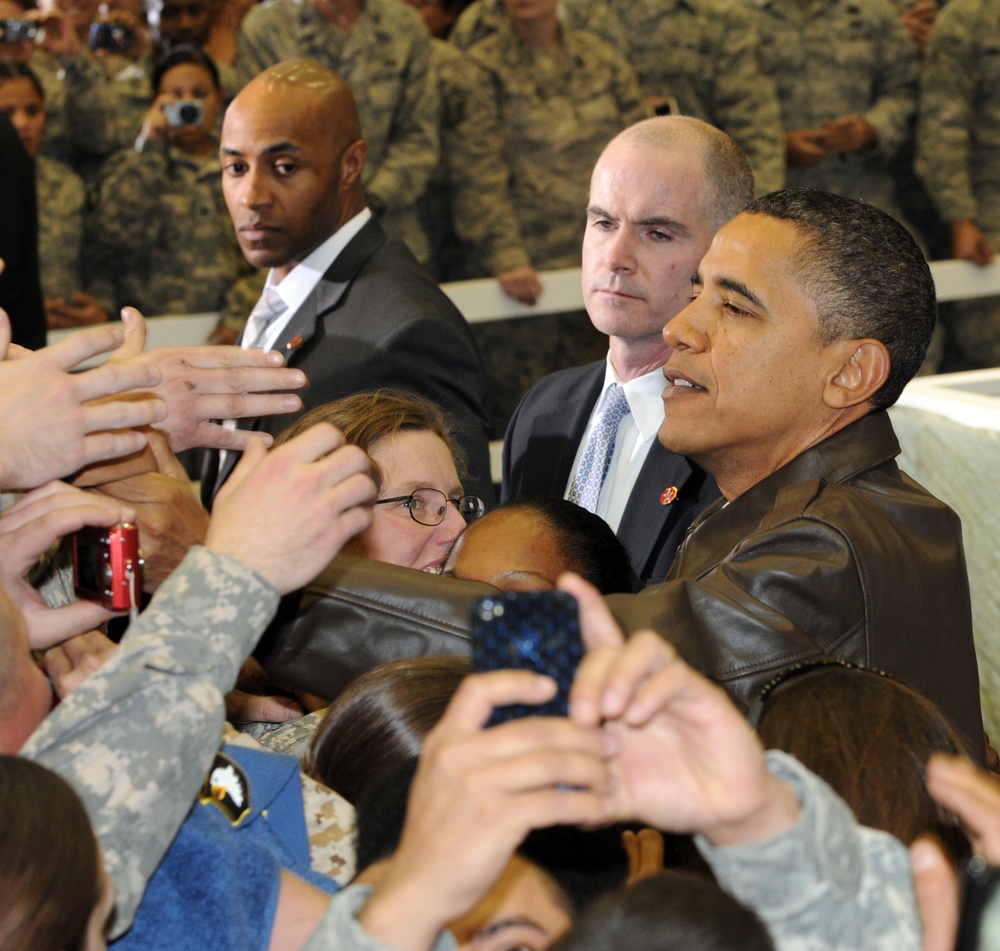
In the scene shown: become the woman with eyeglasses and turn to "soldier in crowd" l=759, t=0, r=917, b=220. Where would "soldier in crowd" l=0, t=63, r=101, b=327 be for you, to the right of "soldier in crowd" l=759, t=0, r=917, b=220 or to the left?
left

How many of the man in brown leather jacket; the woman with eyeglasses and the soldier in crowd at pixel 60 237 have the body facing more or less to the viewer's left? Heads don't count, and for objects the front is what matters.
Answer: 1

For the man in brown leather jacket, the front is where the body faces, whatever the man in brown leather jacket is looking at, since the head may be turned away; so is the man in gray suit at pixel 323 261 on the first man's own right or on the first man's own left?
on the first man's own right

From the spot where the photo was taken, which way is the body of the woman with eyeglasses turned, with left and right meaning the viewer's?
facing the viewer and to the right of the viewer

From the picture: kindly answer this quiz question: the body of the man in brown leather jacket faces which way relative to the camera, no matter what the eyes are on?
to the viewer's left

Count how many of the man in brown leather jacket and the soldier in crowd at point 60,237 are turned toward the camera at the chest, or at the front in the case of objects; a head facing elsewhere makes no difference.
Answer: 1

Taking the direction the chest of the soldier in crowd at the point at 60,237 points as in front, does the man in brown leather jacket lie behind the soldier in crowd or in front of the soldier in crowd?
in front

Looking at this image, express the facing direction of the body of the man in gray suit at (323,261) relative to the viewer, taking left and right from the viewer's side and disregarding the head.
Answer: facing the viewer and to the left of the viewer

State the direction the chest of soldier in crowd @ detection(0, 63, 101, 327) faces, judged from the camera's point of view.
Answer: toward the camera

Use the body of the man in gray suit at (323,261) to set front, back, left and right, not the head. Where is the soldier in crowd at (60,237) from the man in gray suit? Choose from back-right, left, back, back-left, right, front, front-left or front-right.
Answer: right

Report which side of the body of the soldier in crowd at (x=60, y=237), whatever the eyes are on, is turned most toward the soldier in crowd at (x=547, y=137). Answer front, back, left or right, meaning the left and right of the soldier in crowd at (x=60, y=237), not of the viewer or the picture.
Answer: left

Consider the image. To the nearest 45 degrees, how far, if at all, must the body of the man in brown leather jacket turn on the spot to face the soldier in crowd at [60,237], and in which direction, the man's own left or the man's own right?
approximately 45° to the man's own right

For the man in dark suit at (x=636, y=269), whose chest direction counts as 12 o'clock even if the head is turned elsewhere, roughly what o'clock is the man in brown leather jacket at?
The man in brown leather jacket is roughly at 10 o'clock from the man in dark suit.
